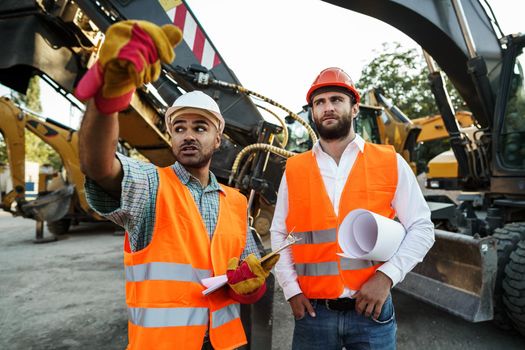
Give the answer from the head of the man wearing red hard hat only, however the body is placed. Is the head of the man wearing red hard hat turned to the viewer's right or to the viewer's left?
to the viewer's left

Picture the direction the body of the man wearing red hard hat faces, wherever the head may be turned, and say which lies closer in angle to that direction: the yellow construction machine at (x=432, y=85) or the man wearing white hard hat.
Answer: the man wearing white hard hat

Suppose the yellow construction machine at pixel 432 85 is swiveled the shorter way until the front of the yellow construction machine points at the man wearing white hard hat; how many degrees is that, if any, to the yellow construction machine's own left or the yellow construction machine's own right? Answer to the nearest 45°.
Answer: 0° — it already faces them

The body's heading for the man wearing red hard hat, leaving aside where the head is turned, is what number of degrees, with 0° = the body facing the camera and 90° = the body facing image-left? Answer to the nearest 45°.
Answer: approximately 0°

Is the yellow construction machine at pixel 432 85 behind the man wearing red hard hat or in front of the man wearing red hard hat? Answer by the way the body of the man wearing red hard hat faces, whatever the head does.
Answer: behind

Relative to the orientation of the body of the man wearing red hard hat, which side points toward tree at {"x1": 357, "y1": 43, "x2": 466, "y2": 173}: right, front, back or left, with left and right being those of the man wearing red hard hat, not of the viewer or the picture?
back

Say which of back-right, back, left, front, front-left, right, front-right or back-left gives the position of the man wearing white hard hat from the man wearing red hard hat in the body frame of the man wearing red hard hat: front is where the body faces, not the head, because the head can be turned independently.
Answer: front-right
